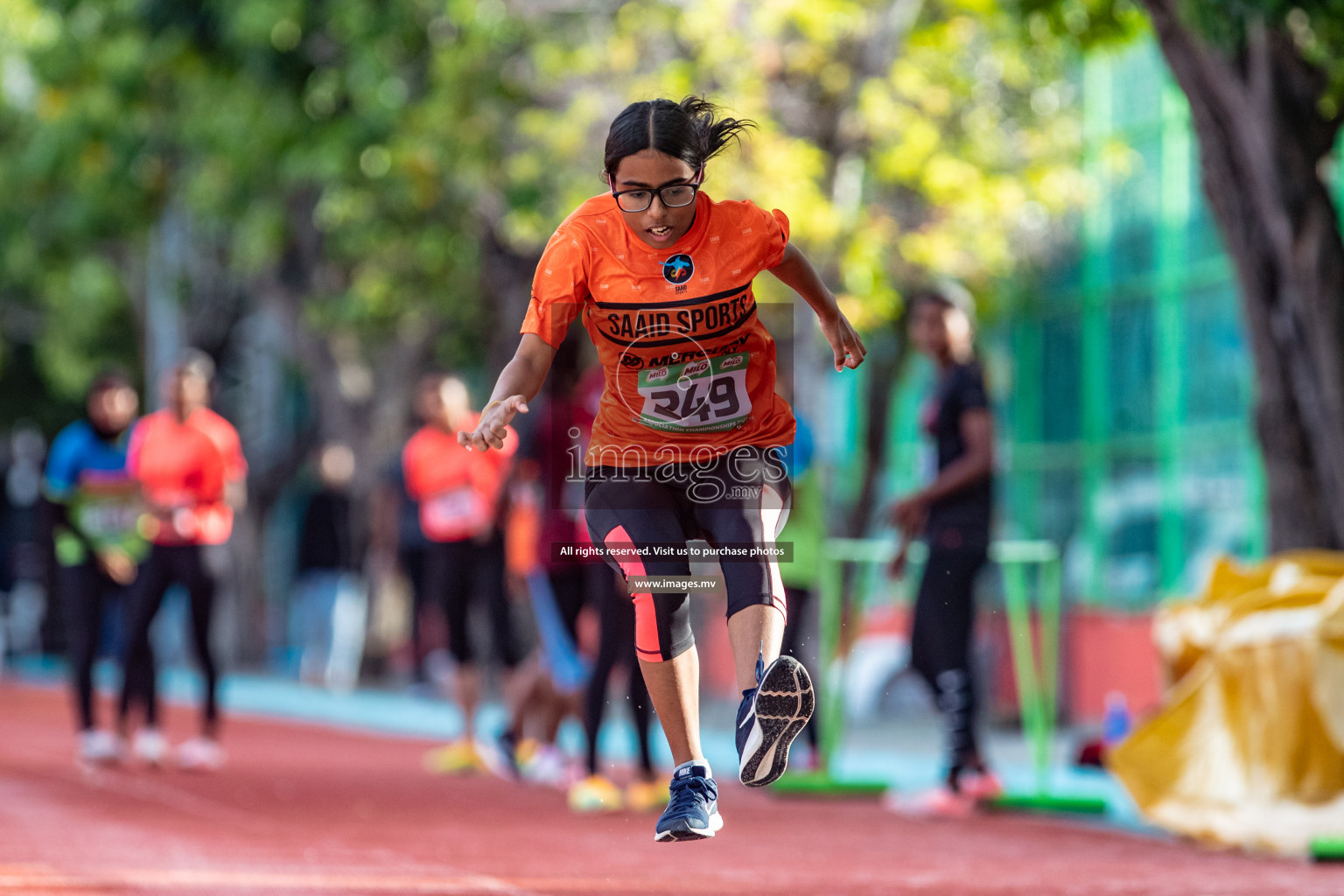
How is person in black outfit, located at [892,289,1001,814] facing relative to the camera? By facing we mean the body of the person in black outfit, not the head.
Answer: to the viewer's left

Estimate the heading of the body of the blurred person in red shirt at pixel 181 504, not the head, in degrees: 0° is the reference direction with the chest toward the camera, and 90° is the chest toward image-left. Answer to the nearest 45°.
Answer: approximately 0°

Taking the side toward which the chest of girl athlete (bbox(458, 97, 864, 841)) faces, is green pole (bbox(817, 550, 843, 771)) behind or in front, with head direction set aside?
behind

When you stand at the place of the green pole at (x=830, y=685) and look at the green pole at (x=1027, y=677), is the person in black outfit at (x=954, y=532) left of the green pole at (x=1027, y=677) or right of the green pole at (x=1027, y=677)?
right

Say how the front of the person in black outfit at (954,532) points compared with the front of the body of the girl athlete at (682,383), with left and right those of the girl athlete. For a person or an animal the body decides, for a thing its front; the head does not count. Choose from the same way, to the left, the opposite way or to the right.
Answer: to the right

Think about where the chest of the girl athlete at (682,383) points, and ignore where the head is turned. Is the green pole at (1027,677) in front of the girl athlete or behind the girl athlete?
behind
